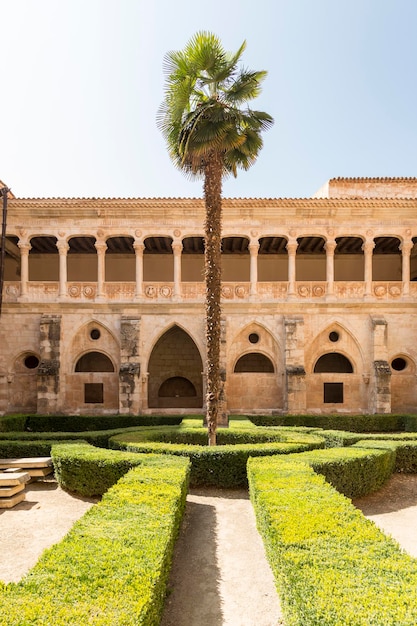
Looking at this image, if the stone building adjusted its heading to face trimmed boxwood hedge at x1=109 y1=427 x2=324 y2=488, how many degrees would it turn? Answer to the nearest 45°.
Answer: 0° — it already faces it

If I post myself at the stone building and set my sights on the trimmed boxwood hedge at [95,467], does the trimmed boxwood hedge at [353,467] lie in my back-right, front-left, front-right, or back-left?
front-left

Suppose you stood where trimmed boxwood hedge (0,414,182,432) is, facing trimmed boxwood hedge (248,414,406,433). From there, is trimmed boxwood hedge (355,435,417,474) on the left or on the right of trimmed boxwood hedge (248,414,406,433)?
right

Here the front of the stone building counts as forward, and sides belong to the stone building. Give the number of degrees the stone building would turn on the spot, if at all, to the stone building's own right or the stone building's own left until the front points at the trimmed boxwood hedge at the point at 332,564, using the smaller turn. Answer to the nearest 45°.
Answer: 0° — it already faces it

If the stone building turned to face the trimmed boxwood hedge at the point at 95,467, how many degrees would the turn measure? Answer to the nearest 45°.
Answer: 0° — it already faces it

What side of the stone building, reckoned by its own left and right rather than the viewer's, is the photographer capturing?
front

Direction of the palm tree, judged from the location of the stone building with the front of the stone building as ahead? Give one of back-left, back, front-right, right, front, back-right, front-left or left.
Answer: front

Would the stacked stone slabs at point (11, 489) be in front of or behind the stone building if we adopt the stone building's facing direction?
in front

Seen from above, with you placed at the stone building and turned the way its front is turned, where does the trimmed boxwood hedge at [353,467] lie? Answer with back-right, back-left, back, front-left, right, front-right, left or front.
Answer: front

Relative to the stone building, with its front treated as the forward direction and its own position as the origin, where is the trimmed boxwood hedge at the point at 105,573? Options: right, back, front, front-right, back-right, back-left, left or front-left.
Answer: front
